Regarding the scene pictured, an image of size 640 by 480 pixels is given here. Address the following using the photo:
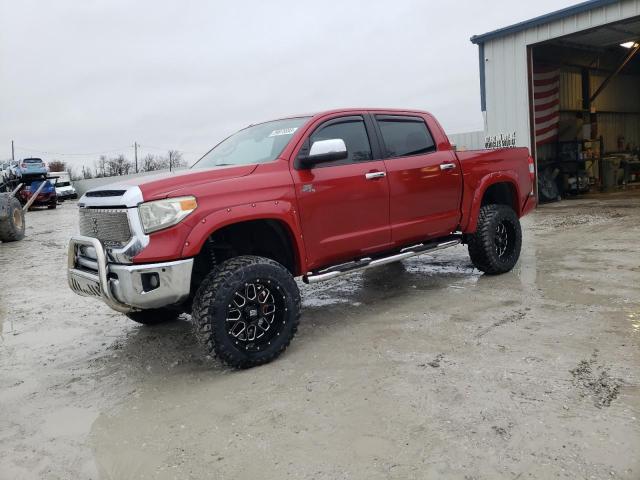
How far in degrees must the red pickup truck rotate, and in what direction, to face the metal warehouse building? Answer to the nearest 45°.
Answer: approximately 180°

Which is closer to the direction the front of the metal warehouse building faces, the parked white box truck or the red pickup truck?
the red pickup truck

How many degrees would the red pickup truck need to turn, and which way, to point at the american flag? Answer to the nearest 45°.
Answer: approximately 180°

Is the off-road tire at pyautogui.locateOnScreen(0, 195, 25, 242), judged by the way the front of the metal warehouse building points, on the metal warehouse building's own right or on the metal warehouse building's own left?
on the metal warehouse building's own right

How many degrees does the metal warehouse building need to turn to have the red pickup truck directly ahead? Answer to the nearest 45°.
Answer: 0° — it already faces it

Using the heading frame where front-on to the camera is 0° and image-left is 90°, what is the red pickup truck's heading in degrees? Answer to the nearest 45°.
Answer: approximately 45°

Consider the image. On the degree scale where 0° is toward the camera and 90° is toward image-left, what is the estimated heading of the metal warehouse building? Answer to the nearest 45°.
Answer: approximately 0°

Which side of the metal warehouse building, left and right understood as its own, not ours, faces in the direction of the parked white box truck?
right

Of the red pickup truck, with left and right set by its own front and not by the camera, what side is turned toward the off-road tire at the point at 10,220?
right
